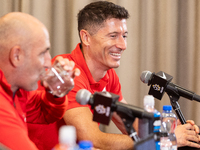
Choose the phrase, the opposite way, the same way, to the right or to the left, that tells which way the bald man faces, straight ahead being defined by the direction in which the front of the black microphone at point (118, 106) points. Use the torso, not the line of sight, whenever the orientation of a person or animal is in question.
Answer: the opposite way

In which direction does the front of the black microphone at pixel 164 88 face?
to the viewer's left

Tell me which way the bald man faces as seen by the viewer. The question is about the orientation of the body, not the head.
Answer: to the viewer's right

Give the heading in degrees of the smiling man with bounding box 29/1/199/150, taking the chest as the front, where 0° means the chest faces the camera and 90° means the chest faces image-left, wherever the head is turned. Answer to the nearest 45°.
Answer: approximately 315°

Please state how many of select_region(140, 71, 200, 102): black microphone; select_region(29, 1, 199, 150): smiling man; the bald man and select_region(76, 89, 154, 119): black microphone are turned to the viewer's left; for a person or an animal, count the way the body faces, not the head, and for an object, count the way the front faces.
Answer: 2

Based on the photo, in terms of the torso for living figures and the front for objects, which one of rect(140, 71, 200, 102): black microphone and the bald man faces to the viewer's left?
the black microphone

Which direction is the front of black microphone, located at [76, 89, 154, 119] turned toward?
to the viewer's left

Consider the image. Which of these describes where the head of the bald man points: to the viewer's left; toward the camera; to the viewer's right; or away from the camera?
to the viewer's right
